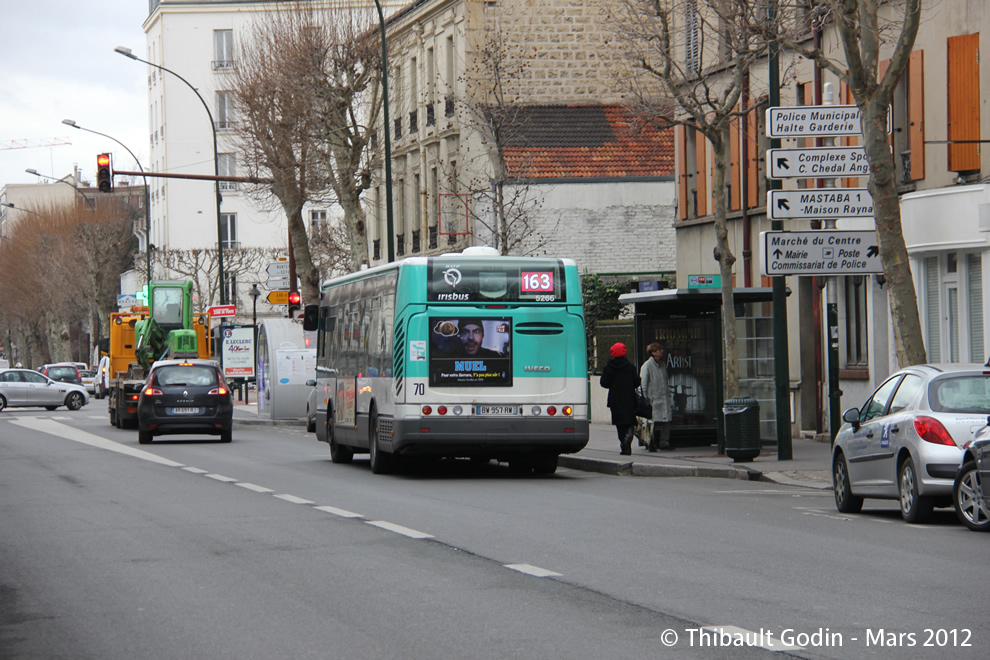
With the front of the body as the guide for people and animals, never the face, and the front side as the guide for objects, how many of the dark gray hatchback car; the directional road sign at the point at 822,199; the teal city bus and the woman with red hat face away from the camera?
3

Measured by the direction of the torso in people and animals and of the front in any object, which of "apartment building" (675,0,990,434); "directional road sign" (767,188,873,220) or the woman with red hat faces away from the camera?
the woman with red hat

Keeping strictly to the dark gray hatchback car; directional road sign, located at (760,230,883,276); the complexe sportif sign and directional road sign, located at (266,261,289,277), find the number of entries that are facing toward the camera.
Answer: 3

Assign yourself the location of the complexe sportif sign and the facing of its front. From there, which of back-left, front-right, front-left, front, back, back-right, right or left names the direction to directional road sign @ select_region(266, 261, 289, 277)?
back-right

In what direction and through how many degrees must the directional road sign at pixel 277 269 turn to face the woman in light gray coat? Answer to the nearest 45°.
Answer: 0° — it already faces them

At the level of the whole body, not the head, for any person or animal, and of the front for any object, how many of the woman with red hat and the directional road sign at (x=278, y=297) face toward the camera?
1

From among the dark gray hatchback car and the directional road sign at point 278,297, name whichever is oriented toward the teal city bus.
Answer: the directional road sign

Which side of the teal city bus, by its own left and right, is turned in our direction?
back

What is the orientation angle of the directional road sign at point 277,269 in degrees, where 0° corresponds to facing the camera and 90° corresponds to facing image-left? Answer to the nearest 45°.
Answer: approximately 0°

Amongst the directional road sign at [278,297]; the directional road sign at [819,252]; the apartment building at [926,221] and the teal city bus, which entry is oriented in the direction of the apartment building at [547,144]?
the teal city bus
